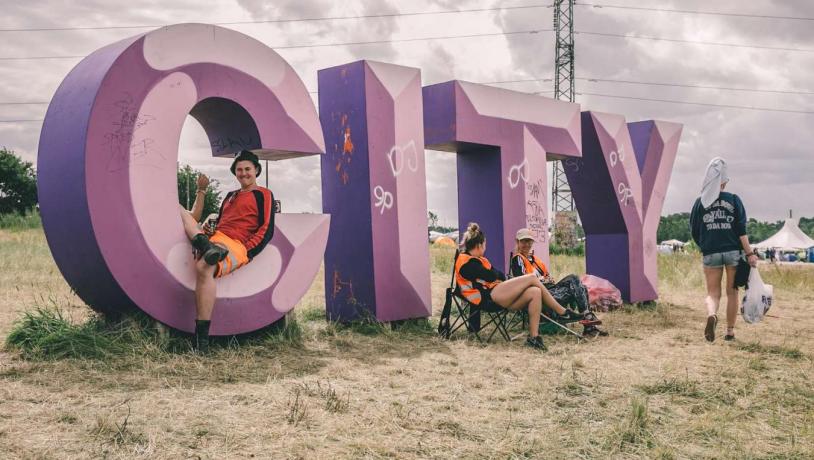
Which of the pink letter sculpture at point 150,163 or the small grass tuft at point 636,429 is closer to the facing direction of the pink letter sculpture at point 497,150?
the small grass tuft

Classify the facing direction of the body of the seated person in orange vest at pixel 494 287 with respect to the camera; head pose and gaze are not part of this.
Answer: to the viewer's right

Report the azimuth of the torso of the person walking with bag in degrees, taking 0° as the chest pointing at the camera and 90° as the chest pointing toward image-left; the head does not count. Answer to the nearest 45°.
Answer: approximately 180°

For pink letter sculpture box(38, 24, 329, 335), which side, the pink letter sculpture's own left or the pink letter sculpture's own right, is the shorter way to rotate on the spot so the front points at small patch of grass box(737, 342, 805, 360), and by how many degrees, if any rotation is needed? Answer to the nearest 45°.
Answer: approximately 45° to the pink letter sculpture's own left

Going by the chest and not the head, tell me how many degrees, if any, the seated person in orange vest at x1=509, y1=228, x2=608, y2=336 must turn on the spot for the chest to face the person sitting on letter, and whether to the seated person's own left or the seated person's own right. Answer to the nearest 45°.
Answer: approximately 90° to the seated person's own right

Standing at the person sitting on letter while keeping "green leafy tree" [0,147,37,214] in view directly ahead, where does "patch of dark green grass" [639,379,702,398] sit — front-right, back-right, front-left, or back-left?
back-right

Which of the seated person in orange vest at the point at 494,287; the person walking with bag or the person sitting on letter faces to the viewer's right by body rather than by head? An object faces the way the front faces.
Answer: the seated person in orange vest

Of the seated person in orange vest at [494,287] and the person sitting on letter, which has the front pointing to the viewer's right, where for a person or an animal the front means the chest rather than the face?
the seated person in orange vest
